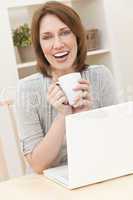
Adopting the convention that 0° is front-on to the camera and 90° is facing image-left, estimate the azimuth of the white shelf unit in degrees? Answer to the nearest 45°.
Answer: approximately 0°

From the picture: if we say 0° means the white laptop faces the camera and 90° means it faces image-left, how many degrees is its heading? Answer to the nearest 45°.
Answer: approximately 135°

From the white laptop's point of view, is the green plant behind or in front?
in front
